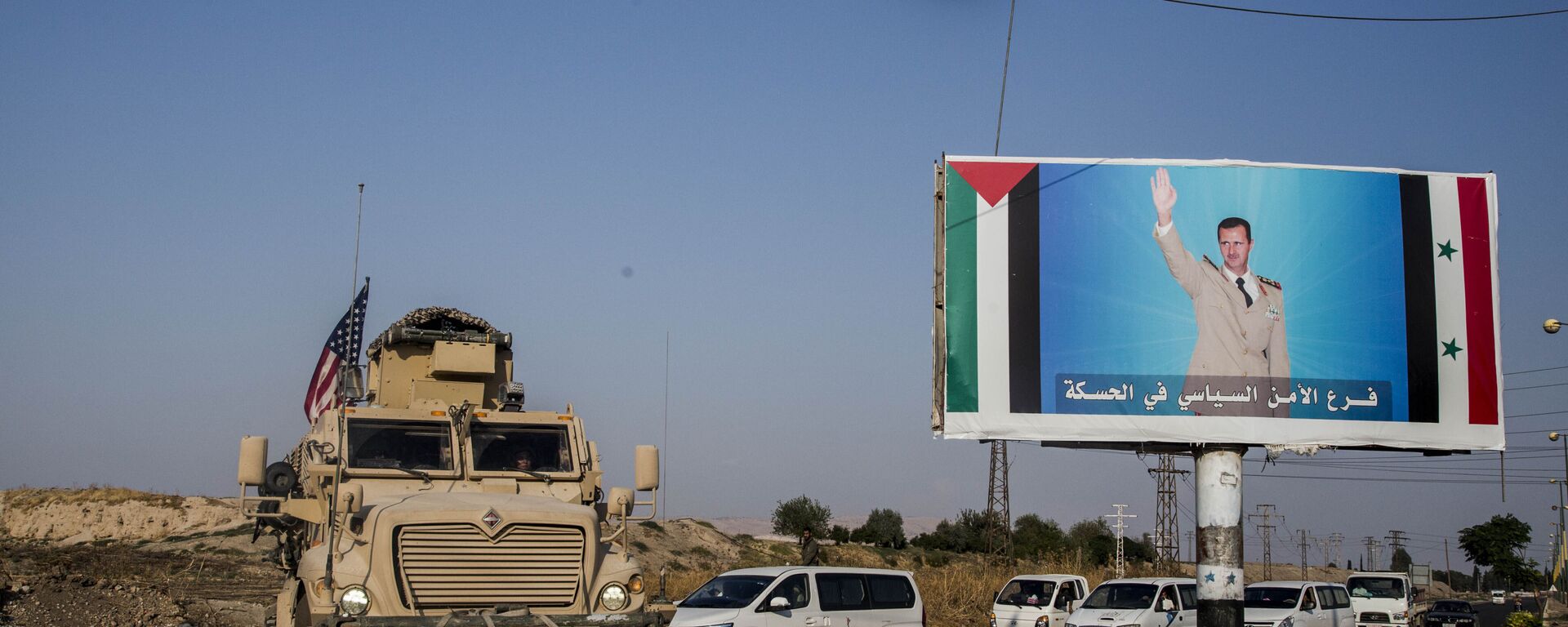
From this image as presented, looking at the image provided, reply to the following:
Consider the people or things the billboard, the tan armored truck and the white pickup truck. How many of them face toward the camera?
3

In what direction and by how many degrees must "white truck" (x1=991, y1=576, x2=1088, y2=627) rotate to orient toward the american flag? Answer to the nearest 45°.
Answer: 0° — it already faces it

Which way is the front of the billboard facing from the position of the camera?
facing the viewer

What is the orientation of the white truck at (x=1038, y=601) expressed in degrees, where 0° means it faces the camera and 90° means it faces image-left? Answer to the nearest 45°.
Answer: approximately 45°

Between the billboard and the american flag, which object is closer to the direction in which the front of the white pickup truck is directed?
the billboard

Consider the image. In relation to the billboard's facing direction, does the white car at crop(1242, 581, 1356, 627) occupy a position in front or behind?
behind

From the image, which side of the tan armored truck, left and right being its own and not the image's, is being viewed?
front

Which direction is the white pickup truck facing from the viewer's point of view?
toward the camera

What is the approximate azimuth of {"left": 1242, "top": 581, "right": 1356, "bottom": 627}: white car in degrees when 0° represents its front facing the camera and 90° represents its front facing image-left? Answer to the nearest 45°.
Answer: approximately 45°

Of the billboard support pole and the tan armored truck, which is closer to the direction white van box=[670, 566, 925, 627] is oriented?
the tan armored truck

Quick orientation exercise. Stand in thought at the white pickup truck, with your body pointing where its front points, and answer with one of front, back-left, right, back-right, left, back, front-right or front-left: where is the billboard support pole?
front
